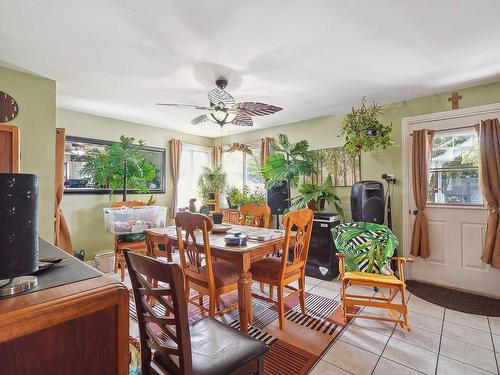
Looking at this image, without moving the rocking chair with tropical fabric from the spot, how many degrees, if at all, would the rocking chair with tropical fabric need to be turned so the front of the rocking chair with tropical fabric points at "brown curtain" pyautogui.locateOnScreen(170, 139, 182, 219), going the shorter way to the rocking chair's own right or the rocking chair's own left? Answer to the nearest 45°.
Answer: approximately 90° to the rocking chair's own right

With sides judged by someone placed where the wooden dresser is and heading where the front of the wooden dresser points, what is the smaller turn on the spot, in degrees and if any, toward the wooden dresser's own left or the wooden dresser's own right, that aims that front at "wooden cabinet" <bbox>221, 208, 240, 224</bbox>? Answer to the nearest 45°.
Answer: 0° — it already faces it

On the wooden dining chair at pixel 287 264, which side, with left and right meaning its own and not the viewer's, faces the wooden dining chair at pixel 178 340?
left

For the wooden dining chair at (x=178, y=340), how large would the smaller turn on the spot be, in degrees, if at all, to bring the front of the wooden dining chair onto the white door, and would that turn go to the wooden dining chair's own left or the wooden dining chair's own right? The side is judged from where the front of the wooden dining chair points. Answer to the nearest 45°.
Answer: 0° — it already faces it

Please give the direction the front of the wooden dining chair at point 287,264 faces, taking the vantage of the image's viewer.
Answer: facing away from the viewer and to the left of the viewer

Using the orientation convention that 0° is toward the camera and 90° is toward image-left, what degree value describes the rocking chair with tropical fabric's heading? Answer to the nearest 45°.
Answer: approximately 0°

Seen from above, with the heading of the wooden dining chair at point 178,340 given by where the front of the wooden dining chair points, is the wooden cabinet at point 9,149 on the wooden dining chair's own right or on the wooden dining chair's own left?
on the wooden dining chair's own left

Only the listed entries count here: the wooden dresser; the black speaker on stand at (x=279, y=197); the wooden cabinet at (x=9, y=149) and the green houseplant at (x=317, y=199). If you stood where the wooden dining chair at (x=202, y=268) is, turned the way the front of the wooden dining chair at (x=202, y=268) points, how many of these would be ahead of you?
2

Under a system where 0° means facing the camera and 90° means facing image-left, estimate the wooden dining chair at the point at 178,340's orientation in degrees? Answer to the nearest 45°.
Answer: approximately 225°
